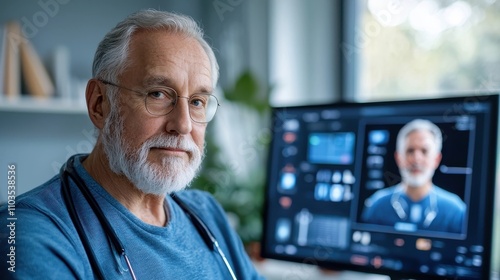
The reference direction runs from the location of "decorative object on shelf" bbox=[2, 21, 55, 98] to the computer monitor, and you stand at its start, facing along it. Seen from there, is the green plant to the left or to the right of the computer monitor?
left

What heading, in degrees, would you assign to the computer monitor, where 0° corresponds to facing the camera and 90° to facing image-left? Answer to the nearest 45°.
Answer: approximately 45°

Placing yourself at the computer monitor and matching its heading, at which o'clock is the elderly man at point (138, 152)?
The elderly man is roughly at 12 o'clock from the computer monitor.

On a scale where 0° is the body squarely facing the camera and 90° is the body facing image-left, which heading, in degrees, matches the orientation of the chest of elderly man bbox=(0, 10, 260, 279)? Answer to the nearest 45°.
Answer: approximately 315°

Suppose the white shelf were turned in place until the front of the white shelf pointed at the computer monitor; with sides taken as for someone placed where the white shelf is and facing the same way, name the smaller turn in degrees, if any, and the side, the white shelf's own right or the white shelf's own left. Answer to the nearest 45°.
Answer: approximately 45° to the white shelf's own left

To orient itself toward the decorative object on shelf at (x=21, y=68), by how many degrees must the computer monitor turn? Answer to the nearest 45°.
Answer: approximately 45° to its right

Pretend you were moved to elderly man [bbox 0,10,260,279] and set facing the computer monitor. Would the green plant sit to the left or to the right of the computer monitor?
left

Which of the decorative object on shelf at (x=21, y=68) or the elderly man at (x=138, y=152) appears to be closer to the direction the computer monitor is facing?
the elderly man

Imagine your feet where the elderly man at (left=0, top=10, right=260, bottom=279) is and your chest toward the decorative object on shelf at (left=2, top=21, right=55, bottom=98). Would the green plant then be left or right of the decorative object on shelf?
right

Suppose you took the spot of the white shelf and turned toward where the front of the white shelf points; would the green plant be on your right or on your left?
on your left
